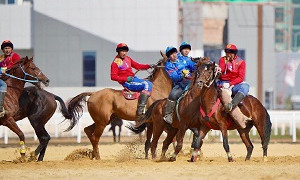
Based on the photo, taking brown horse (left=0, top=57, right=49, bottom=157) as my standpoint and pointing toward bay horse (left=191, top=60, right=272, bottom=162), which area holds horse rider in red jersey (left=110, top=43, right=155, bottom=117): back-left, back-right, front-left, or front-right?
front-left

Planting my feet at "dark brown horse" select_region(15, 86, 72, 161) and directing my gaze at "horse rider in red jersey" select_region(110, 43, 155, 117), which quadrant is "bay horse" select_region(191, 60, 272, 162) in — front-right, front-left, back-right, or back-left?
front-right

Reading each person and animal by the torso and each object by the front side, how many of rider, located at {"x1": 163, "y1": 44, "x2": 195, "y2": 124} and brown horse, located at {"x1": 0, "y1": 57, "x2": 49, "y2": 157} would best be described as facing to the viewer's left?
0

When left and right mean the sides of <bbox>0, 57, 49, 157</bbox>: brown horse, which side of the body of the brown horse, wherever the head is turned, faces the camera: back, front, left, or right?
right

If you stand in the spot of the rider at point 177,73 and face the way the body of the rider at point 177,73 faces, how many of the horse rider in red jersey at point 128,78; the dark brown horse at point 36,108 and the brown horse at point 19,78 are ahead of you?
0

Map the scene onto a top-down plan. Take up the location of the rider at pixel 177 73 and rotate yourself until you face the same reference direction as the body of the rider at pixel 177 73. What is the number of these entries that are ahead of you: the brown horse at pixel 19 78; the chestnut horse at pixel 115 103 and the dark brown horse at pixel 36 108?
0

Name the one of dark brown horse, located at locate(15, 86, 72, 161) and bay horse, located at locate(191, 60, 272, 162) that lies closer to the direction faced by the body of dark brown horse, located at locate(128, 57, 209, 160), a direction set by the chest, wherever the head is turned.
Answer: the bay horse

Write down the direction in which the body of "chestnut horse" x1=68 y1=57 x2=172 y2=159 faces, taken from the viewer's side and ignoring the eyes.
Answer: to the viewer's right

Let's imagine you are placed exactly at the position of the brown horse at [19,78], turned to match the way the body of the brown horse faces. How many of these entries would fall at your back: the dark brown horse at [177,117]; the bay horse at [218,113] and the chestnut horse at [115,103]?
0

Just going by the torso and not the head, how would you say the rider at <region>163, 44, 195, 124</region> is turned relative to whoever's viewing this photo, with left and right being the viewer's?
facing the viewer and to the right of the viewer

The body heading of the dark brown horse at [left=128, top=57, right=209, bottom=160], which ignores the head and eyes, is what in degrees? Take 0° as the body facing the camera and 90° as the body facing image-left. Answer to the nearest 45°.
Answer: approximately 270°

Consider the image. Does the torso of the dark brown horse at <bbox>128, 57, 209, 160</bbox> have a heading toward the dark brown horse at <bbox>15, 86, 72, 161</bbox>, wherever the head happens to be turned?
no
